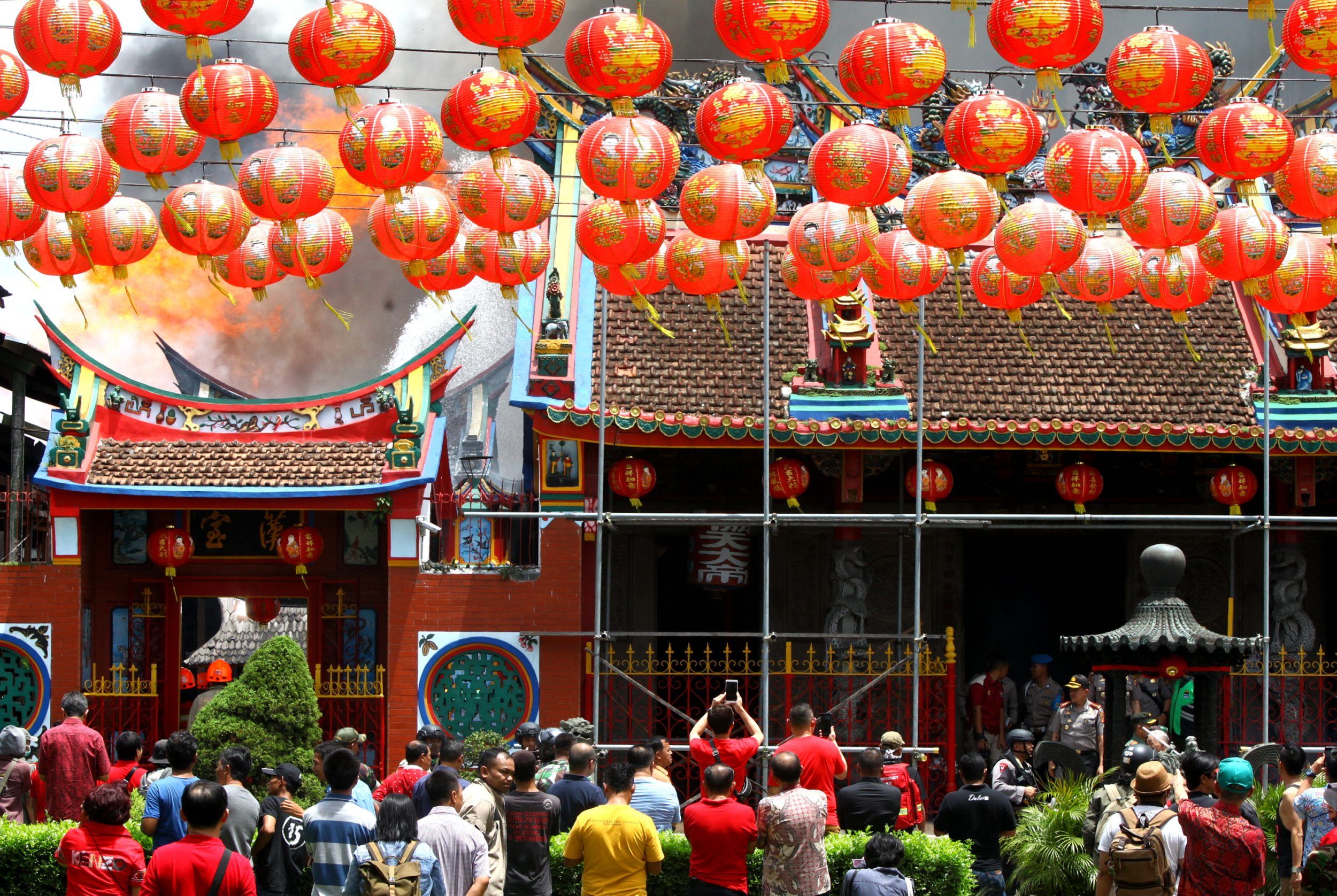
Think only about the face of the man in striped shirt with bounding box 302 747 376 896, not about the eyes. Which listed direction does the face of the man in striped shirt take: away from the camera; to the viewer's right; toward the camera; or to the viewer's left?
away from the camera

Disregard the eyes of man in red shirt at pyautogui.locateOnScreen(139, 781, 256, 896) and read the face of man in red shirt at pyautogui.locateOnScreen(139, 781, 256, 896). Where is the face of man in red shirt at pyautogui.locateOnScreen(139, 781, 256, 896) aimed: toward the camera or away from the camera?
away from the camera

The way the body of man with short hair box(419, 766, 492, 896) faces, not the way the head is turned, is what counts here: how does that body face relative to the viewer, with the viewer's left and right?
facing away from the viewer and to the right of the viewer

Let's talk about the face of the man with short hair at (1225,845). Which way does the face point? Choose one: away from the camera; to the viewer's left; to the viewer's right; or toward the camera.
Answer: away from the camera

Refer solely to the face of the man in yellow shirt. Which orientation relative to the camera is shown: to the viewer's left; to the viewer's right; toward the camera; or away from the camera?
away from the camera

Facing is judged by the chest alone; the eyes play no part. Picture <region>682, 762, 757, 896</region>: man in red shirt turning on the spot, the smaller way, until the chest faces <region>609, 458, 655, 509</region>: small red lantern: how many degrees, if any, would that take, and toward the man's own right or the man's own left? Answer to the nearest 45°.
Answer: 0° — they already face it

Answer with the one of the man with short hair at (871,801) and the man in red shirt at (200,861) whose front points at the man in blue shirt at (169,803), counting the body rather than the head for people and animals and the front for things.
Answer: the man in red shirt

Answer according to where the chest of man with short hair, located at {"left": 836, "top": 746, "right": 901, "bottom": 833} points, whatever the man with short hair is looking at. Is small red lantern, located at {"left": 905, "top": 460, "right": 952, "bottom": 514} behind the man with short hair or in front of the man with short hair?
in front

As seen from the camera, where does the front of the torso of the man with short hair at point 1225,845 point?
away from the camera

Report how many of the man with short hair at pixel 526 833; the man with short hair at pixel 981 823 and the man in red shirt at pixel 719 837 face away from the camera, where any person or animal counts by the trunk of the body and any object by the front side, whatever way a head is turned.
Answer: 3

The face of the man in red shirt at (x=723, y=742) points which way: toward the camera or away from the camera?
away from the camera

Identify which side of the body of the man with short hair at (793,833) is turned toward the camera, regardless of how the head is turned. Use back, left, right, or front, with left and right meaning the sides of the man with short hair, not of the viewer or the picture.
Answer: back

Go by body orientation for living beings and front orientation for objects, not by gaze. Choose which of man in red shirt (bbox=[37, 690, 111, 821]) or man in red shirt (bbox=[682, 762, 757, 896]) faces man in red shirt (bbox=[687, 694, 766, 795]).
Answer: man in red shirt (bbox=[682, 762, 757, 896])

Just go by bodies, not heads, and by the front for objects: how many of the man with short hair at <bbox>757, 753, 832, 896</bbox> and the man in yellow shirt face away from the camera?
2

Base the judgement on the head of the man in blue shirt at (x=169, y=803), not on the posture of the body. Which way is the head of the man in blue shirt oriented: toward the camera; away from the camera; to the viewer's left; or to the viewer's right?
away from the camera

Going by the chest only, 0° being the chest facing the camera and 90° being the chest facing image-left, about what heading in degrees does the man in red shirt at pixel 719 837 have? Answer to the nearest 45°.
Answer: approximately 180°

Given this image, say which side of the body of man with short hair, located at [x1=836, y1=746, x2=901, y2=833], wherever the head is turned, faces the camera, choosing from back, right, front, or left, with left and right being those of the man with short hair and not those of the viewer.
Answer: back
